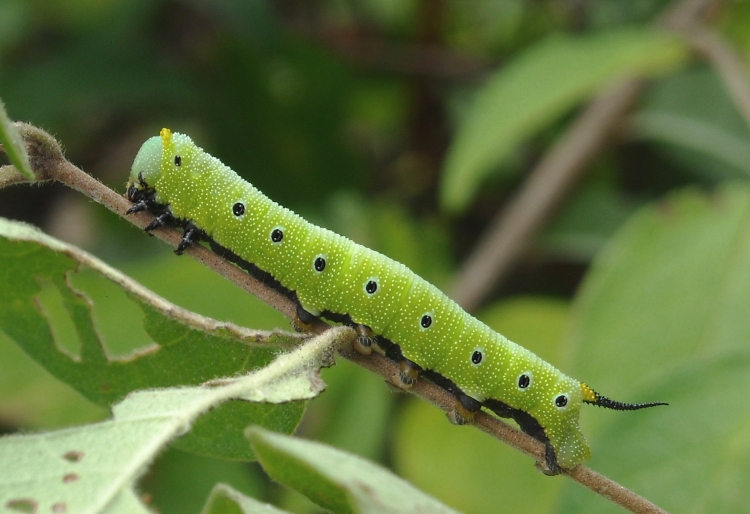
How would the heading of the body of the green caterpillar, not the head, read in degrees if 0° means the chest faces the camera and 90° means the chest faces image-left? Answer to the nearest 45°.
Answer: approximately 90°

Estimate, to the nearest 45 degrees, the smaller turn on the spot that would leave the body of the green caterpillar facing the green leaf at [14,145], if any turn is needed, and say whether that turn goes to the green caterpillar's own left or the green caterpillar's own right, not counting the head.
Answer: approximately 45° to the green caterpillar's own left

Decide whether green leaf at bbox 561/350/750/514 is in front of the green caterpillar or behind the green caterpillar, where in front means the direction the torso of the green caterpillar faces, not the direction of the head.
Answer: behind
